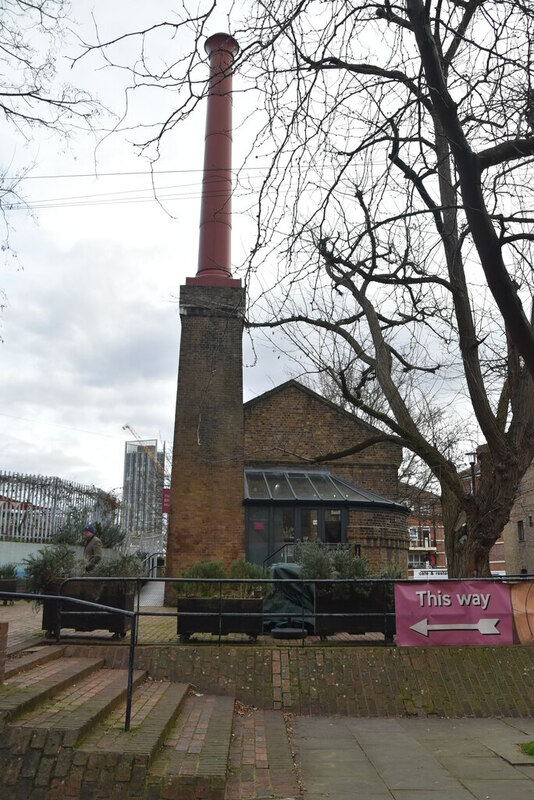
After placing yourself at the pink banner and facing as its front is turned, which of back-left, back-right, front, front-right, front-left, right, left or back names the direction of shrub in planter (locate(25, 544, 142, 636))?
right

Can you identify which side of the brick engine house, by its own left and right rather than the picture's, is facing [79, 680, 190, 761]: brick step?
front

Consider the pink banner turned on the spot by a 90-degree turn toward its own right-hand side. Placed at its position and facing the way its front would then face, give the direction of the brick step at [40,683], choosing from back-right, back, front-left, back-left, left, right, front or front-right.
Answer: front-left

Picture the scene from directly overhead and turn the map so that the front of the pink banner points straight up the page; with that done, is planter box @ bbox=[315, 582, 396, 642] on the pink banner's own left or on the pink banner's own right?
on the pink banner's own right

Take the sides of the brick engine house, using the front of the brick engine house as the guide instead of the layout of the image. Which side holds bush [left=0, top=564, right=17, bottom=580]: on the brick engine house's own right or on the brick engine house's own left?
on the brick engine house's own right

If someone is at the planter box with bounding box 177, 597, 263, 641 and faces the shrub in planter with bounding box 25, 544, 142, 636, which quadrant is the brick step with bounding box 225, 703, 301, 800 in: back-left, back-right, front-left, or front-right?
back-left

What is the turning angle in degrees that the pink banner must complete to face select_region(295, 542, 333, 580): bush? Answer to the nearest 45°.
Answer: approximately 90° to its right

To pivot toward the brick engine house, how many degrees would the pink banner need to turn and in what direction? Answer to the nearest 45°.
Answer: approximately 135° to its right

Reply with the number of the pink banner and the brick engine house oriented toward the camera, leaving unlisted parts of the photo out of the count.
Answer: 2

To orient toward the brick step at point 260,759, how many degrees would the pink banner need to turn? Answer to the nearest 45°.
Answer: approximately 45° to its right

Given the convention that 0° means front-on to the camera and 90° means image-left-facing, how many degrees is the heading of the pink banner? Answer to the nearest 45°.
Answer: approximately 0°

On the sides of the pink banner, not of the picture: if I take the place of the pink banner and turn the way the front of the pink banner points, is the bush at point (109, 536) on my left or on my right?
on my right

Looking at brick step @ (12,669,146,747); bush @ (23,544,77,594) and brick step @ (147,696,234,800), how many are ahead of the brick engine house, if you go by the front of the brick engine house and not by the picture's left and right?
3

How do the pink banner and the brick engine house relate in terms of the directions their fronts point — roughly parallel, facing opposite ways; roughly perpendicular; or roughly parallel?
roughly parallel

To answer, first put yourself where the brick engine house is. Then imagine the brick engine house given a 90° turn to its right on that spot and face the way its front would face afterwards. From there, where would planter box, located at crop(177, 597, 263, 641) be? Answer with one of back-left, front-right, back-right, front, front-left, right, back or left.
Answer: left

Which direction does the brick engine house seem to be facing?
toward the camera
